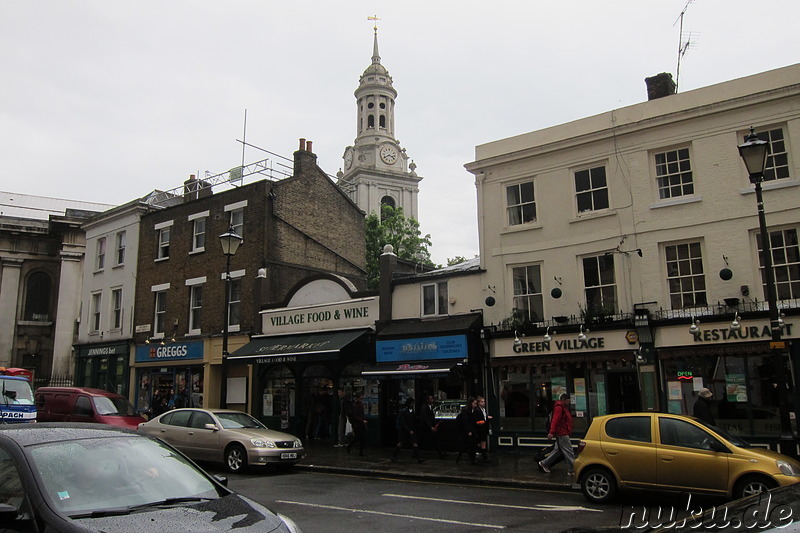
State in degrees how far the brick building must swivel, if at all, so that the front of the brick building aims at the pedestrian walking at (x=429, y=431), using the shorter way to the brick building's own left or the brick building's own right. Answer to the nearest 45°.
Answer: approximately 90° to the brick building's own left

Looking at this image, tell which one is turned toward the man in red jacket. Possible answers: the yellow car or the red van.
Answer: the red van

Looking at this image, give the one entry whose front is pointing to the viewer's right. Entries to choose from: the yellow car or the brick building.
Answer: the yellow car

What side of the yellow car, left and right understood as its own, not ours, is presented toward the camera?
right

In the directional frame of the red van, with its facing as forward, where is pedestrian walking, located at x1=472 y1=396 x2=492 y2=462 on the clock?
The pedestrian walking is roughly at 12 o'clock from the red van.

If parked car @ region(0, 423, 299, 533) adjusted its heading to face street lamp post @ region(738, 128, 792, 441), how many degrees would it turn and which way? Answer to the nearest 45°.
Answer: approximately 45° to its left

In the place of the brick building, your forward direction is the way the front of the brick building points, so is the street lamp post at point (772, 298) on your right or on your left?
on your left

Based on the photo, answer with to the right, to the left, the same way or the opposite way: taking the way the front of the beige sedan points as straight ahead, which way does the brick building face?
to the right

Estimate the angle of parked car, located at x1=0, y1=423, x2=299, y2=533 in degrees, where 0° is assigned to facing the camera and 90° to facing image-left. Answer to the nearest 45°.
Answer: approximately 315°
